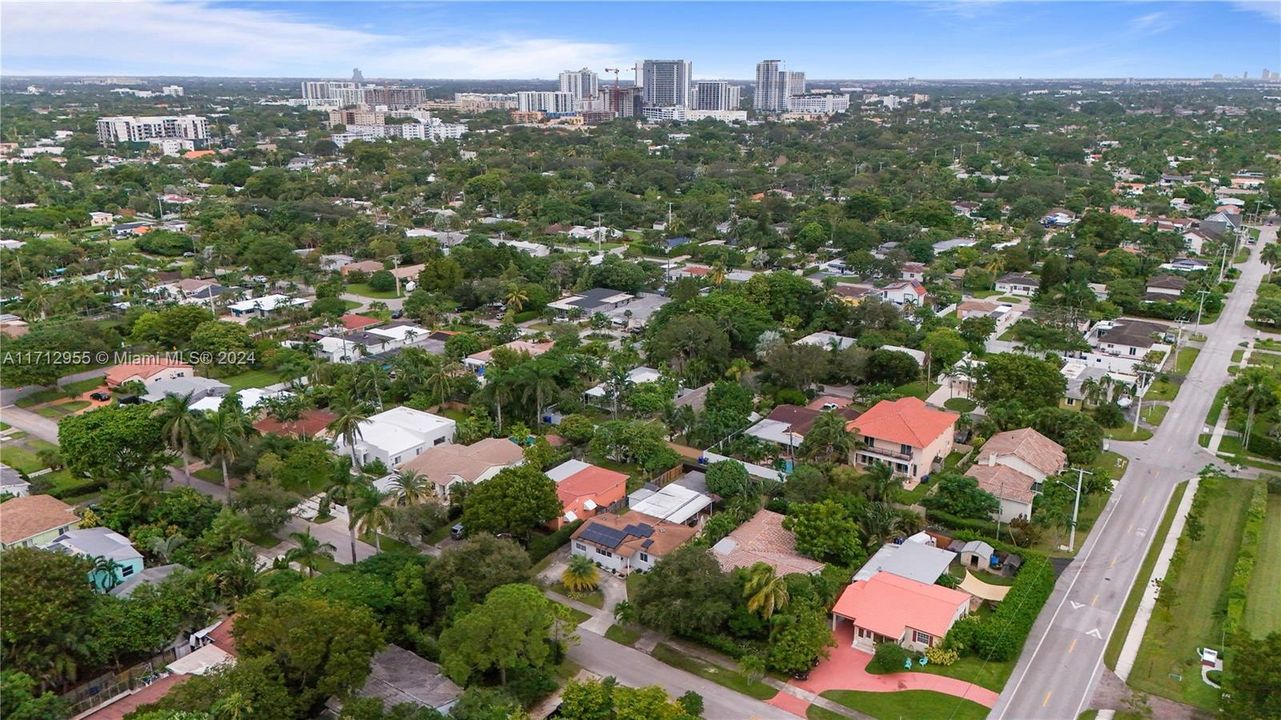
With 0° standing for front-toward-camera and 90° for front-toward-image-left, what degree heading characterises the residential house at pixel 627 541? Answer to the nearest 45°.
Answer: approximately 45°

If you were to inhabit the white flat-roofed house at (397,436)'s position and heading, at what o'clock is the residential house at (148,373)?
The residential house is roughly at 3 o'clock from the white flat-roofed house.

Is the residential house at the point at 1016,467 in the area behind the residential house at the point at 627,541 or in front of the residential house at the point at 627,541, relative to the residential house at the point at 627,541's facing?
behind

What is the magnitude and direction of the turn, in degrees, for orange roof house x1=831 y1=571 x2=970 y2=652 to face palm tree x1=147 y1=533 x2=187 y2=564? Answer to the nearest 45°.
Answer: approximately 45° to its right

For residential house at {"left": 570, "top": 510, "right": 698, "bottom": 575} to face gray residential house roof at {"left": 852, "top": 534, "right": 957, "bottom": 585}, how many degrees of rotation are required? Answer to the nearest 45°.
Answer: approximately 135° to its left

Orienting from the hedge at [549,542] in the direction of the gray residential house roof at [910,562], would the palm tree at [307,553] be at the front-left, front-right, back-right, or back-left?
back-right

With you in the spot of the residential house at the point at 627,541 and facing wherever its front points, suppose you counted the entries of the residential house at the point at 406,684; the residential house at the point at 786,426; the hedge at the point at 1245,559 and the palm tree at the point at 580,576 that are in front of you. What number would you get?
2

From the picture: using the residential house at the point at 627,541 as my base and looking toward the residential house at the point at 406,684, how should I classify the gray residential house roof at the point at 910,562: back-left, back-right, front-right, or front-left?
back-left

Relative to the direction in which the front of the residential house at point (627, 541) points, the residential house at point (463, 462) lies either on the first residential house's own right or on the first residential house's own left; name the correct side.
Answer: on the first residential house's own right

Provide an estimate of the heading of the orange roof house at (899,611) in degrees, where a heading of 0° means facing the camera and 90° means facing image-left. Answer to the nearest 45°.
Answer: approximately 45°

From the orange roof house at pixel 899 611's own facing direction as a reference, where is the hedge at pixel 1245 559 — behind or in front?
behind

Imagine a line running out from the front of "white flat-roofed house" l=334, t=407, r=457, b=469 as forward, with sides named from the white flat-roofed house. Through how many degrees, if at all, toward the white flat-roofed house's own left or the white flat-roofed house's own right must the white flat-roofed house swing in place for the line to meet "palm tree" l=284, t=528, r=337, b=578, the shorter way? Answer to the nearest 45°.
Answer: approximately 45° to the white flat-roofed house's own left
